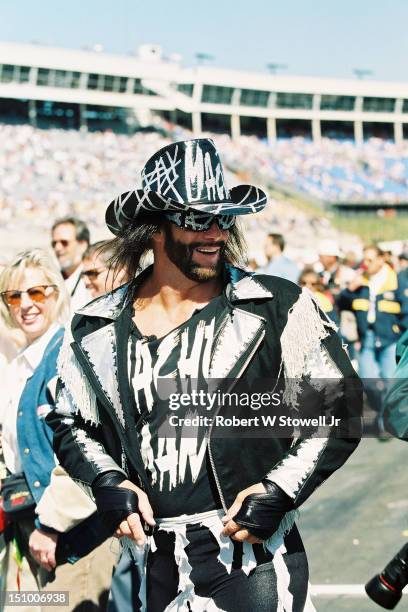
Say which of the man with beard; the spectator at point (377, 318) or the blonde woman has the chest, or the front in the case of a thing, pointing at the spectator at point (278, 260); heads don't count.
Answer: the spectator at point (377, 318)

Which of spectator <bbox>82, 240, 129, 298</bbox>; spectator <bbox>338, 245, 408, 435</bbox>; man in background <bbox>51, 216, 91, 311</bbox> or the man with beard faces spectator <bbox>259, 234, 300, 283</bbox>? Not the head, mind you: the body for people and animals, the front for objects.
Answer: spectator <bbox>338, 245, 408, 435</bbox>

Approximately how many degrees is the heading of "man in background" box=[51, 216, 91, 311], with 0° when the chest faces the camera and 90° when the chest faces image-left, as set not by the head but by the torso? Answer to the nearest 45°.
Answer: approximately 45°

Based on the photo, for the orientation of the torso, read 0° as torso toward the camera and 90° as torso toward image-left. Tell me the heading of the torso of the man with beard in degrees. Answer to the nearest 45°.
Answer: approximately 0°

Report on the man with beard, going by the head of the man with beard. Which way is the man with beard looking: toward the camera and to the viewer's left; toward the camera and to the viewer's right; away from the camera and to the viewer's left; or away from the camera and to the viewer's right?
toward the camera and to the viewer's right

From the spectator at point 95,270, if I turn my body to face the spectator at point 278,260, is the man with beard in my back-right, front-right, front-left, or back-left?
back-right

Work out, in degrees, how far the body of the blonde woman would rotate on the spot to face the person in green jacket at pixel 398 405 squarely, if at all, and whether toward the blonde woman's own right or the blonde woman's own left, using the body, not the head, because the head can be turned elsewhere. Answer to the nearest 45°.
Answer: approximately 90° to the blonde woman's own left

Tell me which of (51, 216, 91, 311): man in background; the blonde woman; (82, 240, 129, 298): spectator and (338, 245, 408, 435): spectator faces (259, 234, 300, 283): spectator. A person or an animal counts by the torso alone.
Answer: (338, 245, 408, 435): spectator
